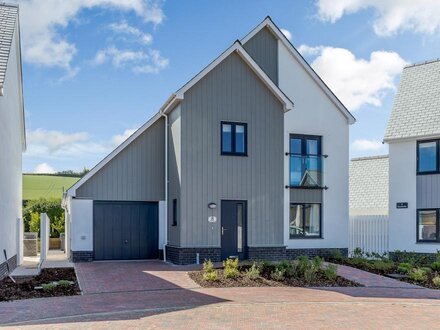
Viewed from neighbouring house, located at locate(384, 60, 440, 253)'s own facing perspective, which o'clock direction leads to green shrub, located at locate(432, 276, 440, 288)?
The green shrub is roughly at 12 o'clock from the neighbouring house.

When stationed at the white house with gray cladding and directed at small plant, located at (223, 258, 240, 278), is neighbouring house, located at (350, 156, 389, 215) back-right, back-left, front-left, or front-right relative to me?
back-left

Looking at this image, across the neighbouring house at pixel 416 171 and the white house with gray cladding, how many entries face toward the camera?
2

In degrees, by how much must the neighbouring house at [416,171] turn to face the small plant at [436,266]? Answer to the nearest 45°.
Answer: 0° — it already faces it
